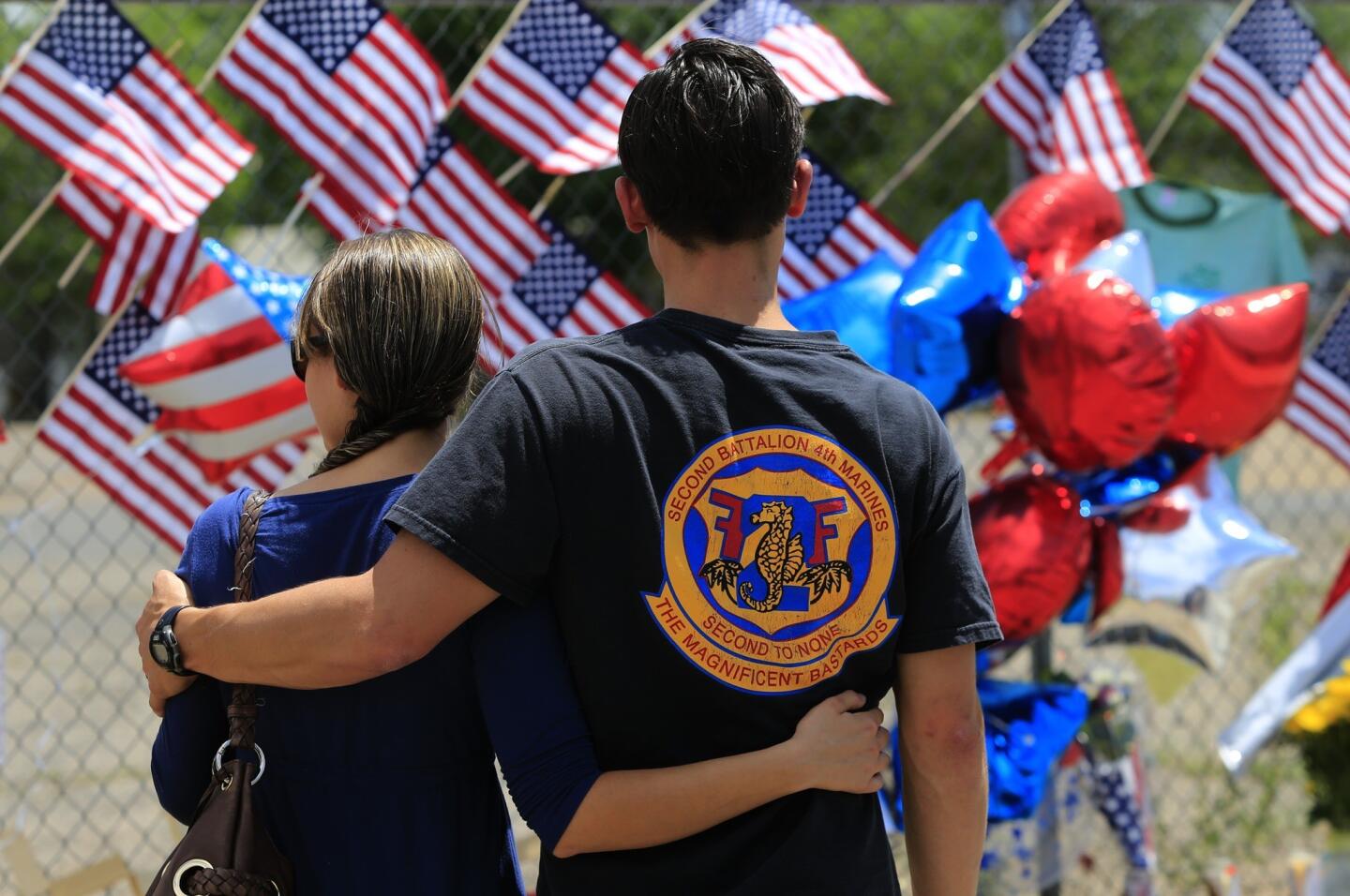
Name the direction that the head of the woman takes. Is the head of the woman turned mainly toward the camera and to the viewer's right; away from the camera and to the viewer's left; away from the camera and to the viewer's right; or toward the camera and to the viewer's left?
away from the camera and to the viewer's left

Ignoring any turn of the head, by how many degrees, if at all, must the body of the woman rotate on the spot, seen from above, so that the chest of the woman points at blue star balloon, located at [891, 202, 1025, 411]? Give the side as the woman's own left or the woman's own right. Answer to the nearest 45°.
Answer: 0° — they already face it

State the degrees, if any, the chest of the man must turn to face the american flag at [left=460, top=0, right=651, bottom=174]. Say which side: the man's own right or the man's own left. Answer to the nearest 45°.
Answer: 0° — they already face it

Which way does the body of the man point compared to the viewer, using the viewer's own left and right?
facing away from the viewer

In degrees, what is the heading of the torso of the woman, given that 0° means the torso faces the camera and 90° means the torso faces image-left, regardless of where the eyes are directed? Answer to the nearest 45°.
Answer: approximately 180°

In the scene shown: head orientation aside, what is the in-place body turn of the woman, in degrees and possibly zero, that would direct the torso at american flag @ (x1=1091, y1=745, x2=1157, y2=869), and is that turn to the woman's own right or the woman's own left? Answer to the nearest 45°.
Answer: approximately 45° to the woman's own right

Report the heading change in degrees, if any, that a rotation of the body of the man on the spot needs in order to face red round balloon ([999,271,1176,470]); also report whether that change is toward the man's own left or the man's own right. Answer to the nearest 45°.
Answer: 0° — they already face it

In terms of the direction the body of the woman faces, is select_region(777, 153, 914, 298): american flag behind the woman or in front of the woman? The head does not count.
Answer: in front

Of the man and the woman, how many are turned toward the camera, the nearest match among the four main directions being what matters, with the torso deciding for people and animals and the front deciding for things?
0
